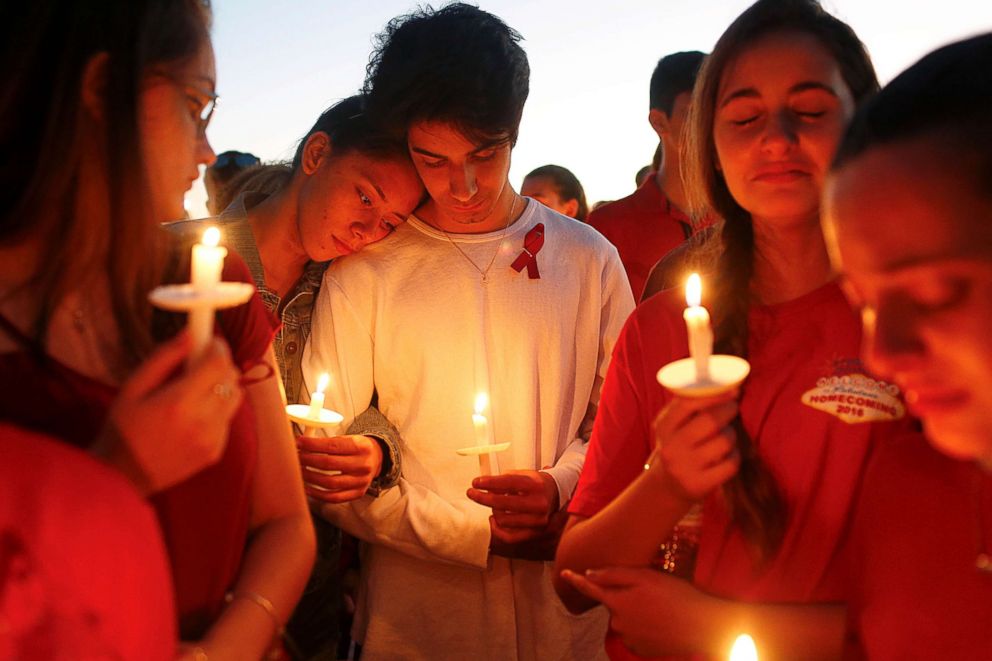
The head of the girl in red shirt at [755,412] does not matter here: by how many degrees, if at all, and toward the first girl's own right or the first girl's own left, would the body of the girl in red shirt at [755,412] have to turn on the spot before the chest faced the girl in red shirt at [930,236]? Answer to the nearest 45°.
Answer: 0° — they already face them

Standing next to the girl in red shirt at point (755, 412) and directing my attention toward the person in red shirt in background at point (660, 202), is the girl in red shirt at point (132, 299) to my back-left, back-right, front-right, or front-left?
back-left

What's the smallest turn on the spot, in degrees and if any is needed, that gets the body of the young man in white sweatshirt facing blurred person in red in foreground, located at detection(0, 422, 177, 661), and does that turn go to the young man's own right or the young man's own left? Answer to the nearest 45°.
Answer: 0° — they already face them

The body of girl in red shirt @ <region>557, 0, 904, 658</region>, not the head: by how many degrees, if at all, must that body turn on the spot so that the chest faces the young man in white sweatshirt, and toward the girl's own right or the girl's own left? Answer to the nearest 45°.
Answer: approximately 135° to the girl's own right

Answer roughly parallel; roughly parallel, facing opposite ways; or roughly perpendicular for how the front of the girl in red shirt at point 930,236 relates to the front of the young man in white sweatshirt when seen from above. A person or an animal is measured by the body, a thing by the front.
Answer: roughly perpendicular

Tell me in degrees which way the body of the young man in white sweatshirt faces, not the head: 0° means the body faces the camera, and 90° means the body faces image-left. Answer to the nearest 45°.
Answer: approximately 0°

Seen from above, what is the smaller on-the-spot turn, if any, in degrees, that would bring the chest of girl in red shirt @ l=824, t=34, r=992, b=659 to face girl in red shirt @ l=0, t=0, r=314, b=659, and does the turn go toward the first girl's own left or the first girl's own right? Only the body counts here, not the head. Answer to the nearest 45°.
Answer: approximately 45° to the first girl's own right

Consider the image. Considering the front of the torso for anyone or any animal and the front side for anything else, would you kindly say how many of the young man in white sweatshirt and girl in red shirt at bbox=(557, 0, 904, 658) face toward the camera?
2

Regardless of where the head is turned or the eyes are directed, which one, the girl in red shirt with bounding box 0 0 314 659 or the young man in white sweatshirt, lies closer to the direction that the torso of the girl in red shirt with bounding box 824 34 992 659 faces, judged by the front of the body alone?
the girl in red shirt
